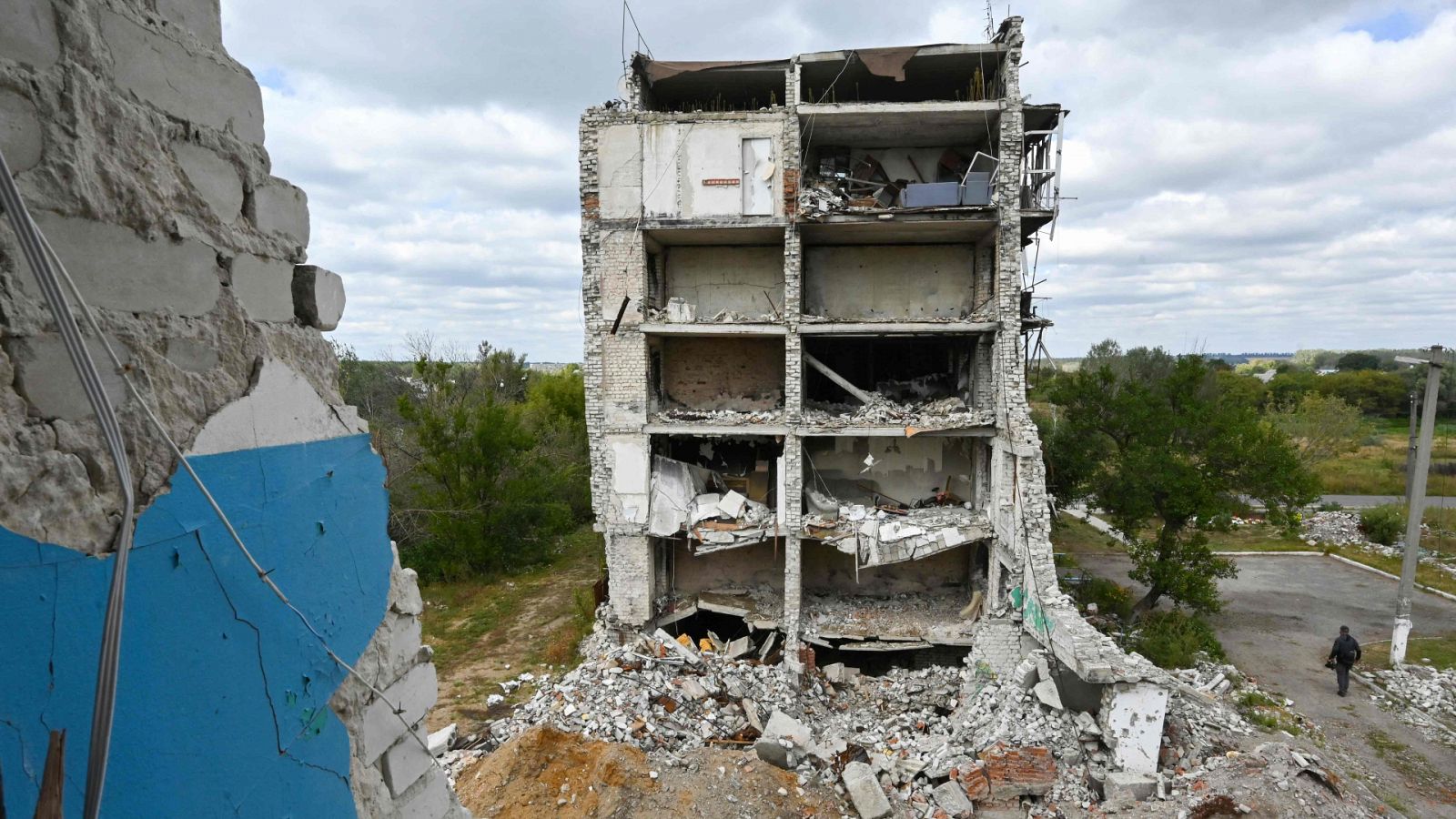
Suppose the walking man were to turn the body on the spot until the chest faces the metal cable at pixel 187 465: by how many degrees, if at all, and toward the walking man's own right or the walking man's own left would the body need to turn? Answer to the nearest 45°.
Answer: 0° — they already face it

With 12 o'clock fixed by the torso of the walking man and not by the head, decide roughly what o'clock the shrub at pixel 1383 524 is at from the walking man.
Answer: The shrub is roughly at 6 o'clock from the walking man.

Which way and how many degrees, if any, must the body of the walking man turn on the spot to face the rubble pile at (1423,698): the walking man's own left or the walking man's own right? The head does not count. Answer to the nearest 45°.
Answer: approximately 135° to the walking man's own left

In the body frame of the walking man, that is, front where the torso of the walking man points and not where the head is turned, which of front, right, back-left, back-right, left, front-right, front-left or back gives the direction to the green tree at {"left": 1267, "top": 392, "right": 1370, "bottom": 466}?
back

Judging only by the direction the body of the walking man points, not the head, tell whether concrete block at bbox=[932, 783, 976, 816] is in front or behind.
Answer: in front

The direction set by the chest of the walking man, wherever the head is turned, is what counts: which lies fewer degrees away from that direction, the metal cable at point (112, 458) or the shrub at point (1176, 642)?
the metal cable

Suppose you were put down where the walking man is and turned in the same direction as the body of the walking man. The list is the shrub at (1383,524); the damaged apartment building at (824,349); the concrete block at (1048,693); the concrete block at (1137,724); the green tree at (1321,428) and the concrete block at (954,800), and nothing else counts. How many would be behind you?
2

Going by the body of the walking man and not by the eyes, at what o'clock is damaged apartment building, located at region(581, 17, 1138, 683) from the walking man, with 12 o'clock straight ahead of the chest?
The damaged apartment building is roughly at 2 o'clock from the walking man.

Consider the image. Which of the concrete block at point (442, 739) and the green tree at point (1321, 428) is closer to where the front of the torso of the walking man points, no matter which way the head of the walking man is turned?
the concrete block

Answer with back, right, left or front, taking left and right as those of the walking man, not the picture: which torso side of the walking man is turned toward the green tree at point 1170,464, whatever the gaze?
right

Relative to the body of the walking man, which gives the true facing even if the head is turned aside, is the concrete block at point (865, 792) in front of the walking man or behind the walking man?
in front

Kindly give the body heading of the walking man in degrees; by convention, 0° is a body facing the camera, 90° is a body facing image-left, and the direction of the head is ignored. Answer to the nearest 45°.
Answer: approximately 0°

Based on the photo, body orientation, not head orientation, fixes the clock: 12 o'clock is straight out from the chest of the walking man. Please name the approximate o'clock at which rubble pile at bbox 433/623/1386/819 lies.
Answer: The rubble pile is roughly at 1 o'clock from the walking man.

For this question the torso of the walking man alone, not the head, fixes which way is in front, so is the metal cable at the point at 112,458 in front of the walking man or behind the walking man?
in front

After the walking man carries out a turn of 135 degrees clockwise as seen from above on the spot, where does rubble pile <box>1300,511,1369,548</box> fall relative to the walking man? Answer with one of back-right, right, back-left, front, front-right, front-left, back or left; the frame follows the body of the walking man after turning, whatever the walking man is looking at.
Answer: front-right
